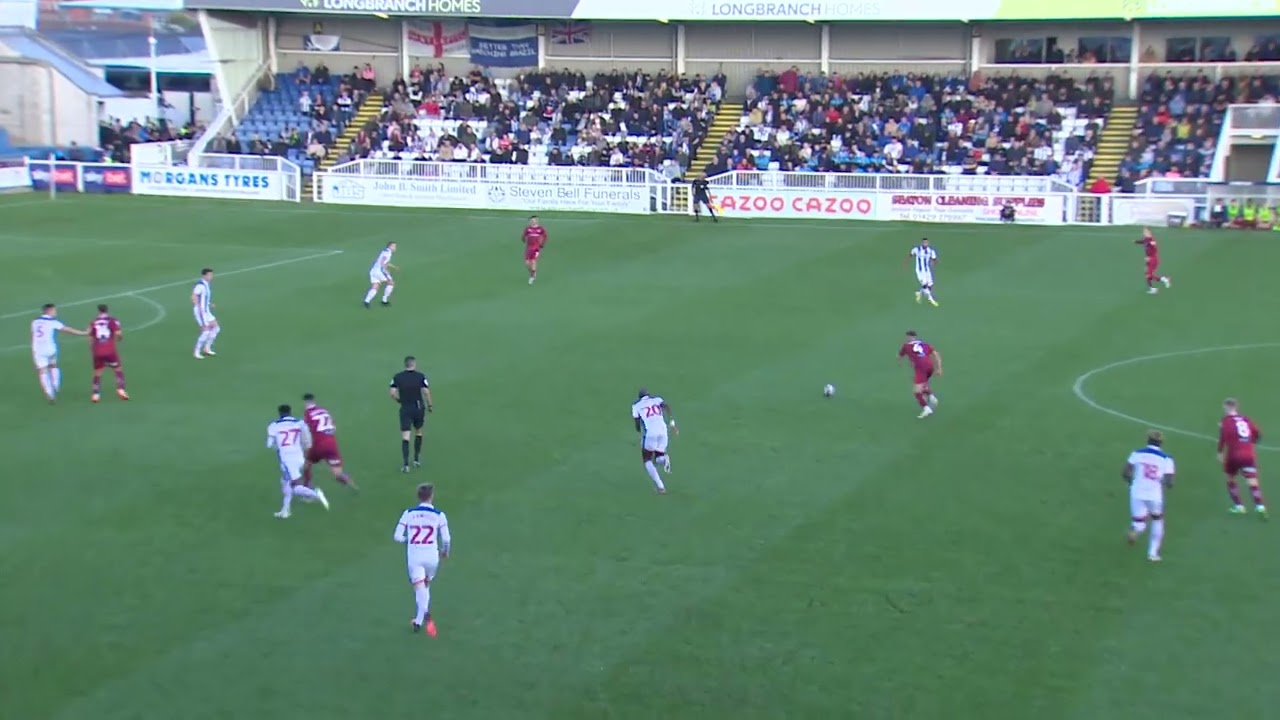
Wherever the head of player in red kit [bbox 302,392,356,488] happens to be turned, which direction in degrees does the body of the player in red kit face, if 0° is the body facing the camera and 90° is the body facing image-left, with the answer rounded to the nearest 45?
approximately 135°

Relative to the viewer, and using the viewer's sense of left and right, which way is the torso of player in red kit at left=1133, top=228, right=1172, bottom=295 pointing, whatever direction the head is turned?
facing to the left of the viewer

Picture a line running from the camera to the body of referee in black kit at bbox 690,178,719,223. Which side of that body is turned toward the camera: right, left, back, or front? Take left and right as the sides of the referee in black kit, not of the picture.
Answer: front

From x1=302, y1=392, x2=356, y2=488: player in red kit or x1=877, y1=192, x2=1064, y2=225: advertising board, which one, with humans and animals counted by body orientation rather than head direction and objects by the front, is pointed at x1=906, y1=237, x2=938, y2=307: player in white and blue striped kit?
the advertising board

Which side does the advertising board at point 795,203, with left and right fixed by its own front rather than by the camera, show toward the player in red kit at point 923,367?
front

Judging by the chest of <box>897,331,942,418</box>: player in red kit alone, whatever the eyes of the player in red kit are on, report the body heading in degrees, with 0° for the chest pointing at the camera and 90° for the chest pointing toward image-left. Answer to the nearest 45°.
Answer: approximately 135°

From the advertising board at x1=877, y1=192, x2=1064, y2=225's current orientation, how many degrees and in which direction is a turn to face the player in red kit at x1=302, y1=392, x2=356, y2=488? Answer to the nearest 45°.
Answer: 0° — it already faces them

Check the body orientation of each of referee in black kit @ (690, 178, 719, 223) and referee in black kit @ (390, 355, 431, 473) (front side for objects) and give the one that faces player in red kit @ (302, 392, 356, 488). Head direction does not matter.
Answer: referee in black kit @ (690, 178, 719, 223)

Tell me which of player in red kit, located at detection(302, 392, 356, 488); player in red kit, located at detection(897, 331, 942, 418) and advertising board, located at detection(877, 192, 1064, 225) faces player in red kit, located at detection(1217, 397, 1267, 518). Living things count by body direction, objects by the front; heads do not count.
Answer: the advertising board

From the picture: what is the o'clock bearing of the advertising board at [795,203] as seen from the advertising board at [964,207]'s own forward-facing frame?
the advertising board at [795,203] is roughly at 3 o'clock from the advertising board at [964,207].

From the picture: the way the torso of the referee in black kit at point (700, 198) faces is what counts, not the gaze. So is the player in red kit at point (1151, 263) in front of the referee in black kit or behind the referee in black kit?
in front
